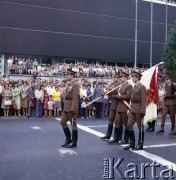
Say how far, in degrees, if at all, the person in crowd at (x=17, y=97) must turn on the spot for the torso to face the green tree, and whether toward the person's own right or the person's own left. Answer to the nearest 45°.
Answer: approximately 135° to the person's own left

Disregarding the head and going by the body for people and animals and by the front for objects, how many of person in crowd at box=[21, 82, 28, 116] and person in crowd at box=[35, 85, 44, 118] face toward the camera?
2

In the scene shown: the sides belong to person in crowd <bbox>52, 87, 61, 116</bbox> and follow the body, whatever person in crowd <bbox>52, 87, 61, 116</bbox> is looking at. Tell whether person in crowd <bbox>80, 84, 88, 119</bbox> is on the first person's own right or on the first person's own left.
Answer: on the first person's own left

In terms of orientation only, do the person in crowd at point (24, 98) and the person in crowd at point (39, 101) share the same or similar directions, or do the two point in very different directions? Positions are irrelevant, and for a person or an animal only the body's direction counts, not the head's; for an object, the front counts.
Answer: same or similar directions

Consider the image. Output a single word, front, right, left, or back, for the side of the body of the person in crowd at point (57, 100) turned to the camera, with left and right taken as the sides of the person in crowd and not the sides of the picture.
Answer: front

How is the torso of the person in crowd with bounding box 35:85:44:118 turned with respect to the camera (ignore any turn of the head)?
toward the camera

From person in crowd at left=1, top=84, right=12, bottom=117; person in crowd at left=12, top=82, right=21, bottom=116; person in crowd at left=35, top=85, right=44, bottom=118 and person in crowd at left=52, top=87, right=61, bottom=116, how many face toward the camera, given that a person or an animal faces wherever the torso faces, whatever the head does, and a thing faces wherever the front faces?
4

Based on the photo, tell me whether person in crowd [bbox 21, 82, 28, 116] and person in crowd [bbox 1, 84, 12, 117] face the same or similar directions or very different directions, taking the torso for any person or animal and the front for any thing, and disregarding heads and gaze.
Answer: same or similar directions

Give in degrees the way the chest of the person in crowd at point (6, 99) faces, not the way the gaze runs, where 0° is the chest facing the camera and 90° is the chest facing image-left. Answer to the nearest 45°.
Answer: approximately 0°

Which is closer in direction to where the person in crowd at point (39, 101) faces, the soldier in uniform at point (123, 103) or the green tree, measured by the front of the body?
the soldier in uniform

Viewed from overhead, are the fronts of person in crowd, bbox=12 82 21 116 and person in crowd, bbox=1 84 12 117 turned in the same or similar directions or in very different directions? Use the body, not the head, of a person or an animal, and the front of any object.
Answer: same or similar directions

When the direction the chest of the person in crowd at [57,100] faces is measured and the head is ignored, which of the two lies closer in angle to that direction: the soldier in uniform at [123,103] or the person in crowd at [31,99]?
the soldier in uniform

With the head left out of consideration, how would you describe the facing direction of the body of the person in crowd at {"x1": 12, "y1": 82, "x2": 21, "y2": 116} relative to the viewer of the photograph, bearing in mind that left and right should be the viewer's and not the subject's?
facing the viewer
